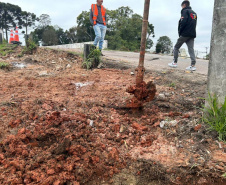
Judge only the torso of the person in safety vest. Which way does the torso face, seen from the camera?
toward the camera

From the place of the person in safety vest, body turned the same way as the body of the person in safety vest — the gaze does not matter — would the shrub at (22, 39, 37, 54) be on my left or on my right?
on my right

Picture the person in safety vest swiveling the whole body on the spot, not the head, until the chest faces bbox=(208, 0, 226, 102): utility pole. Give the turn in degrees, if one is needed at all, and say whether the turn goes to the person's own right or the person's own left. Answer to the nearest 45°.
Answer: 0° — they already face it

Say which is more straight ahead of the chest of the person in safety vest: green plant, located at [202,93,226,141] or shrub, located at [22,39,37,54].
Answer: the green plant

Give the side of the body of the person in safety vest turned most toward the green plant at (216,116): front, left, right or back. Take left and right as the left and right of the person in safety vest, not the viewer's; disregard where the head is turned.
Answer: front

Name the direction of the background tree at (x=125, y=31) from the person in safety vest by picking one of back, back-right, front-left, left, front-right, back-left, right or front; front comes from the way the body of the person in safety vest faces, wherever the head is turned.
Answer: back

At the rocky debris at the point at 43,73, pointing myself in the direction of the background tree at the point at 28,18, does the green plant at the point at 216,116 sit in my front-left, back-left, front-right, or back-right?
back-right

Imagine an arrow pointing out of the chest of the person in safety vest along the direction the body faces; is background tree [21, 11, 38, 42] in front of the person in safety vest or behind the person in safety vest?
behind

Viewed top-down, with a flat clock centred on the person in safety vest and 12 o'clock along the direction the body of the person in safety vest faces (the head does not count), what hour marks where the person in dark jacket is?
The person in dark jacket is roughly at 10 o'clock from the person in safety vest.
